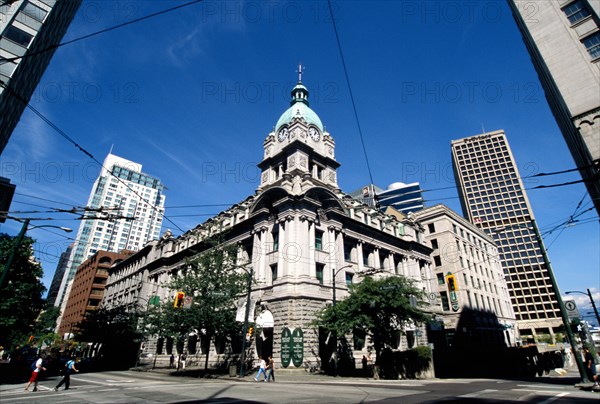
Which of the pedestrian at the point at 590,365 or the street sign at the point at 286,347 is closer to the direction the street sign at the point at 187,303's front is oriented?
the pedestrian

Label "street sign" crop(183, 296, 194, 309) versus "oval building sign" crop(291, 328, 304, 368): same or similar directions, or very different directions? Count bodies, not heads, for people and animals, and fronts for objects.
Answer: same or similar directions

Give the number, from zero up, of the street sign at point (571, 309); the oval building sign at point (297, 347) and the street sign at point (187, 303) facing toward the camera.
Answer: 3

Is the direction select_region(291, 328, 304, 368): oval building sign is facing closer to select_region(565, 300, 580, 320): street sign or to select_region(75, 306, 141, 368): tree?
the street sign

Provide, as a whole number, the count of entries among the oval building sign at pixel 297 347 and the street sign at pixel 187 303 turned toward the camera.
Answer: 2

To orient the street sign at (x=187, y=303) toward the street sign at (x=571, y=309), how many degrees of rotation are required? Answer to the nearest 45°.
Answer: approximately 45° to its left

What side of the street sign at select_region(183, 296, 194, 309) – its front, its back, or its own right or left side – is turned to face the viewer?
front

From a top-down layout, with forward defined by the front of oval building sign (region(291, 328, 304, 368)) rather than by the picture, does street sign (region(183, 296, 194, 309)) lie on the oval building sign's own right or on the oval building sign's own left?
on the oval building sign's own right

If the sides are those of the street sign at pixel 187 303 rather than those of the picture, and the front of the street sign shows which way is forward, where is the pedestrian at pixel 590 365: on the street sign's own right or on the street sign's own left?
on the street sign's own left

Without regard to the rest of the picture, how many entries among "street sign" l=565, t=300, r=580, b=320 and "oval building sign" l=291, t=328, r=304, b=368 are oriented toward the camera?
2

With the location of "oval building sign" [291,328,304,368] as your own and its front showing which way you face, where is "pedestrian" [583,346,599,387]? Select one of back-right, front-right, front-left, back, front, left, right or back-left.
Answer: front-left

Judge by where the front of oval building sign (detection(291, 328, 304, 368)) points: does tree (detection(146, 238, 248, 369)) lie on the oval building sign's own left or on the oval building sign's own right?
on the oval building sign's own right

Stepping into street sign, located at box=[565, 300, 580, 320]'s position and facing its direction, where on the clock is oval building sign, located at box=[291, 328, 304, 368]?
oval building sign, located at box=[291, 328, 304, 368] is roughly at 3 o'clock from street sign, located at box=[565, 300, 580, 320].

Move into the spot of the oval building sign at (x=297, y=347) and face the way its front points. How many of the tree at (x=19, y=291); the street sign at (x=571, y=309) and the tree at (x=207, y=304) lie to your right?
2

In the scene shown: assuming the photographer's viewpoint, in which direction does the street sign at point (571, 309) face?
facing the viewer

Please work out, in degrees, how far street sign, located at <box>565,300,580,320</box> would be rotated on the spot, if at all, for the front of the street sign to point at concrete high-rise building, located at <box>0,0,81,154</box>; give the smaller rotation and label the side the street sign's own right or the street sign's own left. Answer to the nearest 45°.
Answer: approximately 45° to the street sign's own right
